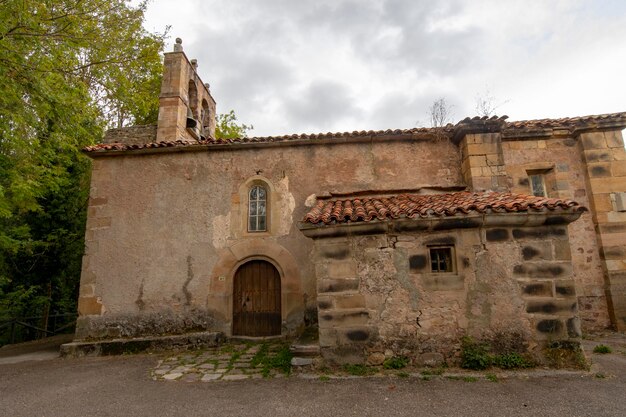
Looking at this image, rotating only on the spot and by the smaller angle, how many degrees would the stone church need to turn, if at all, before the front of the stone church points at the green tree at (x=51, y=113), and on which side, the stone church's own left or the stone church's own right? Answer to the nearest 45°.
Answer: approximately 90° to the stone church's own right

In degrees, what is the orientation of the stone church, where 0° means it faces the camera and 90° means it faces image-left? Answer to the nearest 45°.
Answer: approximately 0°
